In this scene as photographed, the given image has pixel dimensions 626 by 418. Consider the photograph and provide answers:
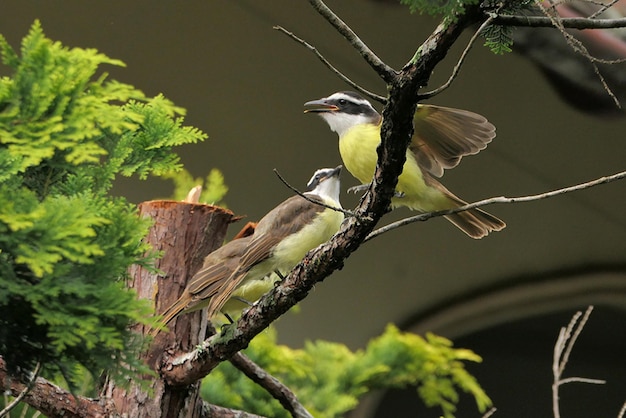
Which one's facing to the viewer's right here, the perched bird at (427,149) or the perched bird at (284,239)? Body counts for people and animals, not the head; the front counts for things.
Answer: the perched bird at (284,239)

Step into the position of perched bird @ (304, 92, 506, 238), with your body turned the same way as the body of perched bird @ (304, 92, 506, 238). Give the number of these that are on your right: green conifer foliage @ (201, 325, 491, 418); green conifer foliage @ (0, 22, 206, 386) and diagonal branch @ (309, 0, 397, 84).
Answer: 1

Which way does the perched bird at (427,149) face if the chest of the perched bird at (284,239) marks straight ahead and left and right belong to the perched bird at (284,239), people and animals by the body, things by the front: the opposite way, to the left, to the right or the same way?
the opposite way

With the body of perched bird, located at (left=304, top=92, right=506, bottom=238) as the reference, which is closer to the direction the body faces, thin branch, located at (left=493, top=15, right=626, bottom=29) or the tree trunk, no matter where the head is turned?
the tree trunk

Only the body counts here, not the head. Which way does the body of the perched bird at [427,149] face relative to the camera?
to the viewer's left

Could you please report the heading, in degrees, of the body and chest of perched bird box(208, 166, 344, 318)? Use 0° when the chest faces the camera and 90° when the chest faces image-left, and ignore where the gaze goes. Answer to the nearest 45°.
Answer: approximately 270°

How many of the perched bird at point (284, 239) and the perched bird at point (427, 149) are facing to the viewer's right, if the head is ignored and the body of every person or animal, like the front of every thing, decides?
1
